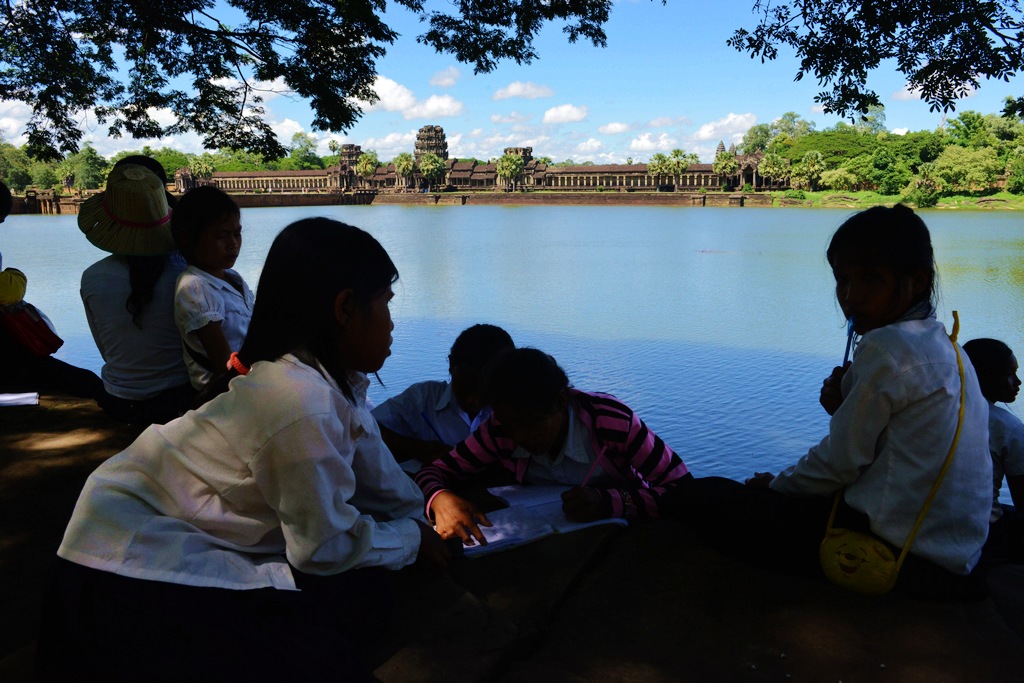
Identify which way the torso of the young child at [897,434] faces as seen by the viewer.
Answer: to the viewer's left

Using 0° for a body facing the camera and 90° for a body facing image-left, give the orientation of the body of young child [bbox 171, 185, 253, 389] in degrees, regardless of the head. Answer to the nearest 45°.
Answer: approximately 315°

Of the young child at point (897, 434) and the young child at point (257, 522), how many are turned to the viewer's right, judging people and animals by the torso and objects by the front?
1

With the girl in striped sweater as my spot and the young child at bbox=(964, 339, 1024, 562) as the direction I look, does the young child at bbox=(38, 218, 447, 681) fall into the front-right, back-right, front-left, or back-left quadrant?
back-right

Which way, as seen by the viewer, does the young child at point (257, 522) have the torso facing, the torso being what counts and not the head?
to the viewer's right

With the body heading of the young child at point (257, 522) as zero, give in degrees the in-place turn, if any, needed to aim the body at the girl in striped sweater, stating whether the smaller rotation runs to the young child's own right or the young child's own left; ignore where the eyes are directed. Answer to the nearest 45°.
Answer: approximately 45° to the young child's own left

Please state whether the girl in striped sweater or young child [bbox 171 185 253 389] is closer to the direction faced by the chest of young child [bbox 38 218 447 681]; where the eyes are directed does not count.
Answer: the girl in striped sweater

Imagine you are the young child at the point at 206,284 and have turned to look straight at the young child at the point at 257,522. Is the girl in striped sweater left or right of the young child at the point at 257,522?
left

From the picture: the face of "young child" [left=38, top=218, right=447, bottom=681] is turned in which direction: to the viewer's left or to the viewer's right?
to the viewer's right

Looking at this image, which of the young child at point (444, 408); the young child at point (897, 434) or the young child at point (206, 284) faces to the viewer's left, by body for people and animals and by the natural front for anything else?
the young child at point (897, 434)
